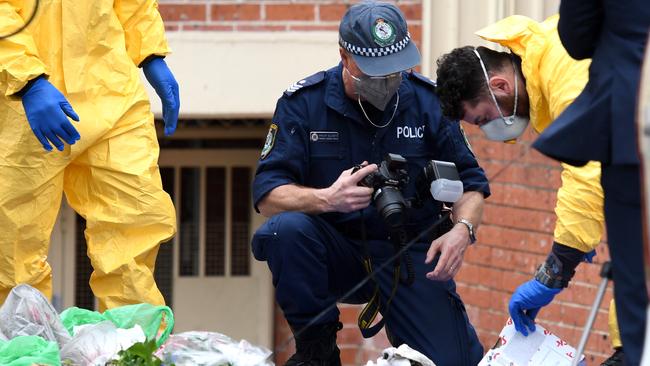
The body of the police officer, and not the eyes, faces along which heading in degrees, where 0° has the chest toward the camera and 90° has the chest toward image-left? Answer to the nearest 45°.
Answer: approximately 0°

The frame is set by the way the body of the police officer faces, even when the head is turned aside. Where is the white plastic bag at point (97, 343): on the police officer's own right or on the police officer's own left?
on the police officer's own right

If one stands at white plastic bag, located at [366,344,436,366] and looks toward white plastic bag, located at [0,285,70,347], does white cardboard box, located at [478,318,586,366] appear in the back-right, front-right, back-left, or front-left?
back-right

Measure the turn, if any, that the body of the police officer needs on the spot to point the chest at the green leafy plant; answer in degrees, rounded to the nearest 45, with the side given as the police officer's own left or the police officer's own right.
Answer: approximately 45° to the police officer's own right

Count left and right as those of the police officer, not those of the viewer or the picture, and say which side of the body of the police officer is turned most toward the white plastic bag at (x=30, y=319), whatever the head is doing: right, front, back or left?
right

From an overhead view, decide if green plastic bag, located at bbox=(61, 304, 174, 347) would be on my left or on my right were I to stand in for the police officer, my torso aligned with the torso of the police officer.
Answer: on my right
